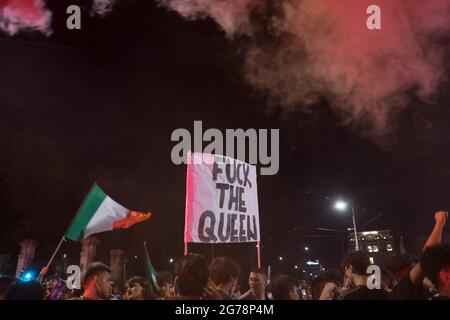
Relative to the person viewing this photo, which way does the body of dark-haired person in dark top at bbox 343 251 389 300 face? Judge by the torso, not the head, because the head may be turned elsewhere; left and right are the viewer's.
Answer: facing away from the viewer and to the left of the viewer

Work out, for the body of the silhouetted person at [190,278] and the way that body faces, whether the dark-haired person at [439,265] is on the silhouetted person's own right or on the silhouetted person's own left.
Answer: on the silhouetted person's own right

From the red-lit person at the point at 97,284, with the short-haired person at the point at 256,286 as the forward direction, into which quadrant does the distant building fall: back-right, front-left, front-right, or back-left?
front-left

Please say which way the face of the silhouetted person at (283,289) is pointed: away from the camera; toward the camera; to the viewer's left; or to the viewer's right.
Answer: away from the camera

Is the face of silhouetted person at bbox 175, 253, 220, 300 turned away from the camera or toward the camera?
away from the camera

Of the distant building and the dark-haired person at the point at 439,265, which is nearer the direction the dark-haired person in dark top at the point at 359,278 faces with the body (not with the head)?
the distant building

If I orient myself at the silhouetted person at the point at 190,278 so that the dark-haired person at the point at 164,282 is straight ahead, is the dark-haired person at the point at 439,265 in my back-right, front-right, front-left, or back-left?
back-right

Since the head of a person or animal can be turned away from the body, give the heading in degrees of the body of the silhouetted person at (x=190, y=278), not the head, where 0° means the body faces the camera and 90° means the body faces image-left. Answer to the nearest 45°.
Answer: approximately 180°

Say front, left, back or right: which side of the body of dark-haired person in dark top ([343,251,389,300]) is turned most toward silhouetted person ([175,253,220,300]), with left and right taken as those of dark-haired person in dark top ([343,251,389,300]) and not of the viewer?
left

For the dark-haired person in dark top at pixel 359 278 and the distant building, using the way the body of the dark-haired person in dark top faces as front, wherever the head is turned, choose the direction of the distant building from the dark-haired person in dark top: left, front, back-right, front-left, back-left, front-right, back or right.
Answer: front-right

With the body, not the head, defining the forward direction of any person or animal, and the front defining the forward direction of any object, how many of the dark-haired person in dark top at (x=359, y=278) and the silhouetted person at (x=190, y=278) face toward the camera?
0
